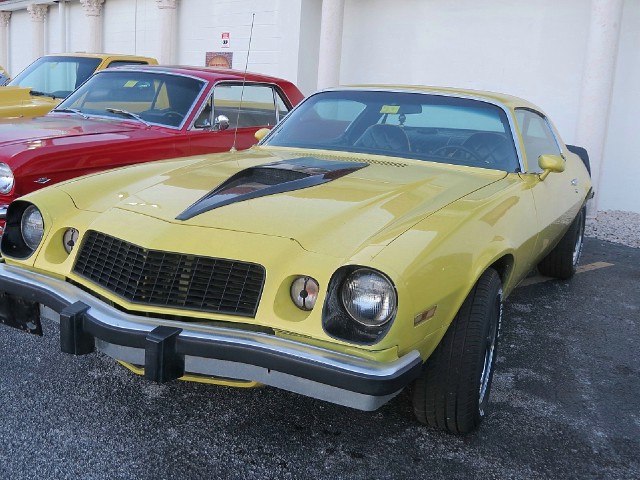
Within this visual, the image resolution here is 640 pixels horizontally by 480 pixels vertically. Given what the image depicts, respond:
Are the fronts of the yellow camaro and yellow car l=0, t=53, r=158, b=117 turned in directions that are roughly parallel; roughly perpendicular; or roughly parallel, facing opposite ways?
roughly parallel

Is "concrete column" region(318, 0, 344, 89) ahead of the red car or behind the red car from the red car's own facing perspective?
behind

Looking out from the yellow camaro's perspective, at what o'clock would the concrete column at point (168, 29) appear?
The concrete column is roughly at 4 o'clock from the yellow camaro.

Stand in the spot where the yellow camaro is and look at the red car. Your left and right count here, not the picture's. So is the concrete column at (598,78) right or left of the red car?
right

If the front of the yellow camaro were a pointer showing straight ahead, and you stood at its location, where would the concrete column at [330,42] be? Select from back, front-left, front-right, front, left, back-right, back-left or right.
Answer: back-right

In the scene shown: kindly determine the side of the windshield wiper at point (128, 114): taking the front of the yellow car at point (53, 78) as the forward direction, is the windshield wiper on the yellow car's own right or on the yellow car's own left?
on the yellow car's own left

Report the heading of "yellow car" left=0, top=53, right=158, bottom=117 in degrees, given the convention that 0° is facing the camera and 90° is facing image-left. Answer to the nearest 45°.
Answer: approximately 45°

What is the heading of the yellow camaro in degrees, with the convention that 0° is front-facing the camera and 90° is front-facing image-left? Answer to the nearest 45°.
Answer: approximately 45°

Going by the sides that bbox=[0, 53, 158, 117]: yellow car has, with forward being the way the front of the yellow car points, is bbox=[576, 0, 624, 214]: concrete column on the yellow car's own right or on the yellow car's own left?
on the yellow car's own left

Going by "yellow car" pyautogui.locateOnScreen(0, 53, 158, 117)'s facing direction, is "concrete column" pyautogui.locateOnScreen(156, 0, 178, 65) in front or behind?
behind

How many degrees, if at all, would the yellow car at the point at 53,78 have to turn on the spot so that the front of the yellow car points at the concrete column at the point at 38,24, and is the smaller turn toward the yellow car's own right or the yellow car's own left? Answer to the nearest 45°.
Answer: approximately 135° to the yellow car's own right

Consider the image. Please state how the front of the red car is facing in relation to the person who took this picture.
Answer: facing the viewer and to the left of the viewer
